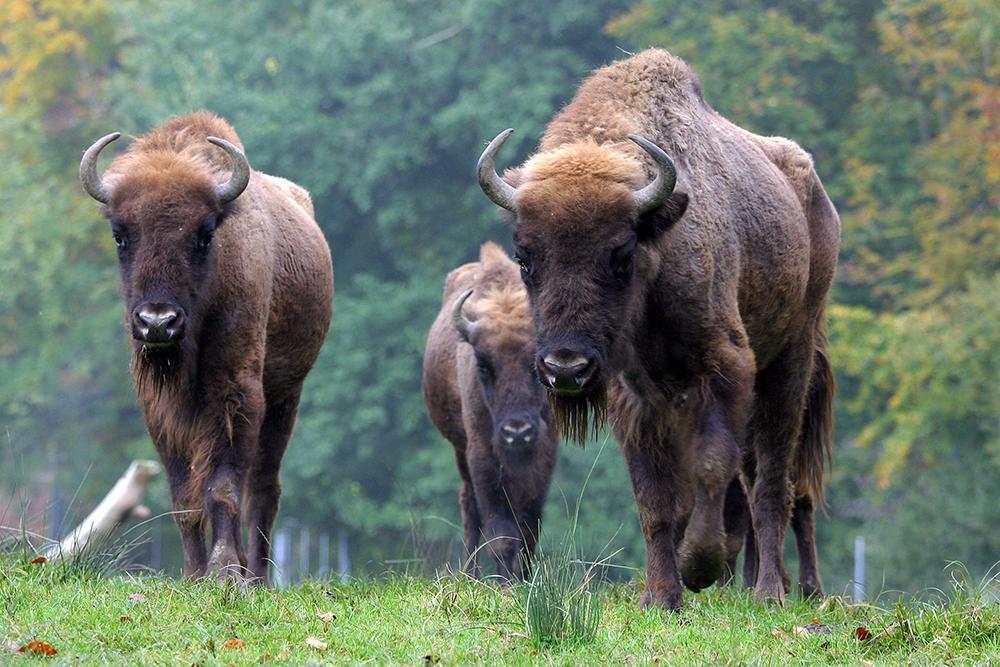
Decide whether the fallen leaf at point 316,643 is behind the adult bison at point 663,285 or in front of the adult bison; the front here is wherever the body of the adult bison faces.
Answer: in front

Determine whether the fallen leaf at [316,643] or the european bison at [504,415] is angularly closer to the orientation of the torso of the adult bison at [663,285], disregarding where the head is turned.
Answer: the fallen leaf

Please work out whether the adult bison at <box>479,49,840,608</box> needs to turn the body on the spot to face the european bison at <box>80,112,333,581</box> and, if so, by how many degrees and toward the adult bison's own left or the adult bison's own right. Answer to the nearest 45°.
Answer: approximately 45° to the adult bison's own right

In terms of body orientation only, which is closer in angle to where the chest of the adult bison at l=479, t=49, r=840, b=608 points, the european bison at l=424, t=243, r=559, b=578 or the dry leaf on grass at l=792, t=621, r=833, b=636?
the dry leaf on grass

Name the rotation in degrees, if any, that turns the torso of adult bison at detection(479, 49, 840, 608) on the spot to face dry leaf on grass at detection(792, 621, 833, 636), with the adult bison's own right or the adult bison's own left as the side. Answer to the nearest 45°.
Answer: approximately 90° to the adult bison's own left

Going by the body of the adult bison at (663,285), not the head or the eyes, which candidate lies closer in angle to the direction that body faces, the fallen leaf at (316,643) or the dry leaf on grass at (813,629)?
the fallen leaf

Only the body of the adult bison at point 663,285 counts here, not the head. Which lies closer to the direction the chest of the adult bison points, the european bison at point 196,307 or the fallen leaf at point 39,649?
the fallen leaf

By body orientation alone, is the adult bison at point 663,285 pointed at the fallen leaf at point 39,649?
yes

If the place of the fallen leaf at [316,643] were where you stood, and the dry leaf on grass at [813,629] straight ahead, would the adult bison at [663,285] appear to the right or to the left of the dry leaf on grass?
left
